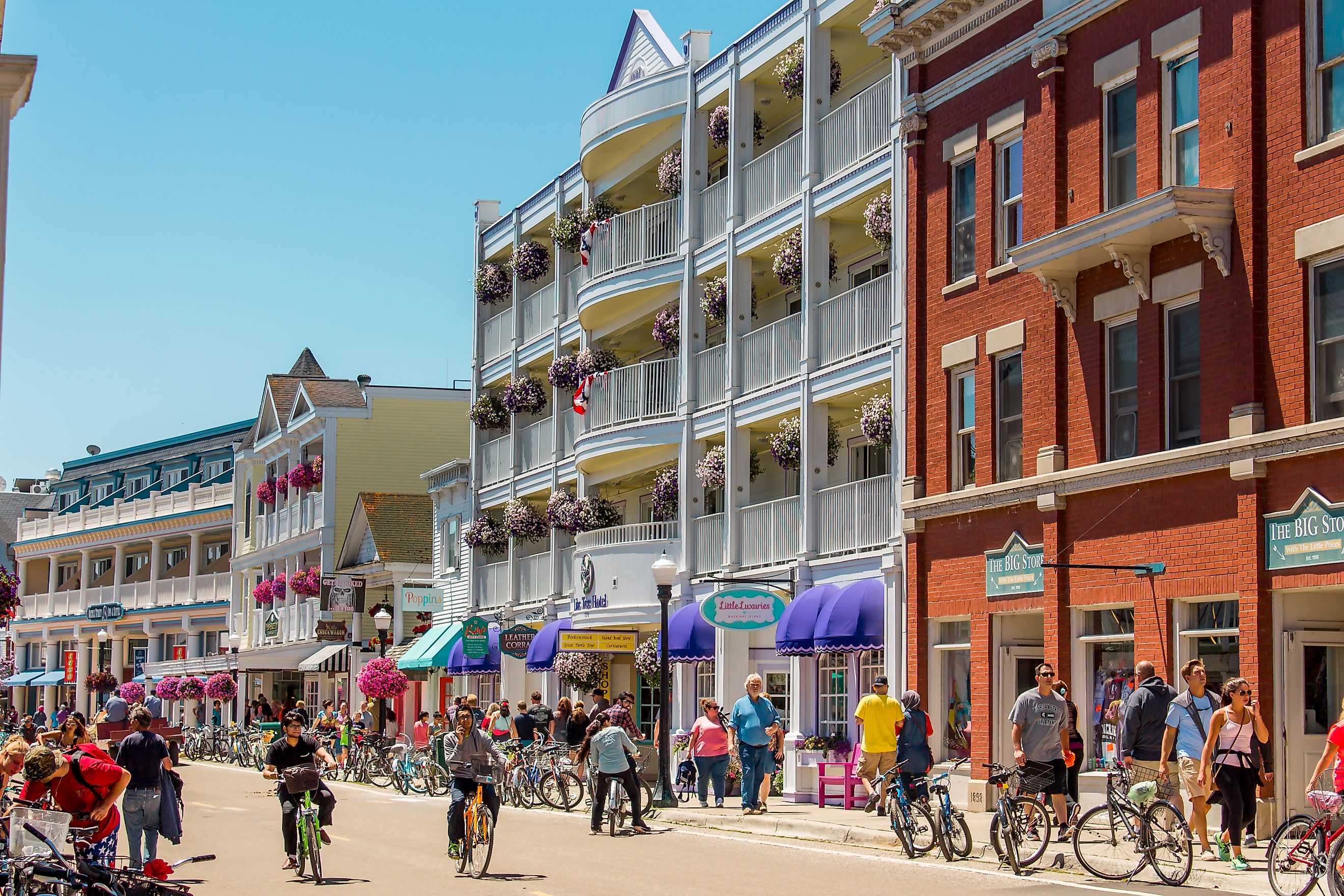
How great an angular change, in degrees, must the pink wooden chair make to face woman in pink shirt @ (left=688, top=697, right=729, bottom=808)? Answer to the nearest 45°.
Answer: approximately 45° to its right

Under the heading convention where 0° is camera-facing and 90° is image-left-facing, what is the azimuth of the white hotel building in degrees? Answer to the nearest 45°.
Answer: approximately 45°

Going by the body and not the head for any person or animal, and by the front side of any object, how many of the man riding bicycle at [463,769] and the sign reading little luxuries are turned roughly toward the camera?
2

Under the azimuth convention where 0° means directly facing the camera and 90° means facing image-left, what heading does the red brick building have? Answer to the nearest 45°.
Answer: approximately 45°

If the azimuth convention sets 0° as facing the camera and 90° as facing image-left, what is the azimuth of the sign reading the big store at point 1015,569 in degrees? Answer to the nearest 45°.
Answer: approximately 45°

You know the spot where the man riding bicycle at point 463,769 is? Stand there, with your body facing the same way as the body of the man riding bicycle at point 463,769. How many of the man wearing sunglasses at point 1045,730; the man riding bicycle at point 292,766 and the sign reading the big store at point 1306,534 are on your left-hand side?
2

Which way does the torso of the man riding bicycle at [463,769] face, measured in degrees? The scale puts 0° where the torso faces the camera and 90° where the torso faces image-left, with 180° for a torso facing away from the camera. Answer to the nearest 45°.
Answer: approximately 0°
